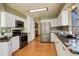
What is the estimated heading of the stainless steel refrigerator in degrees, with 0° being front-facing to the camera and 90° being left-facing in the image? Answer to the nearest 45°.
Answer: approximately 0°
